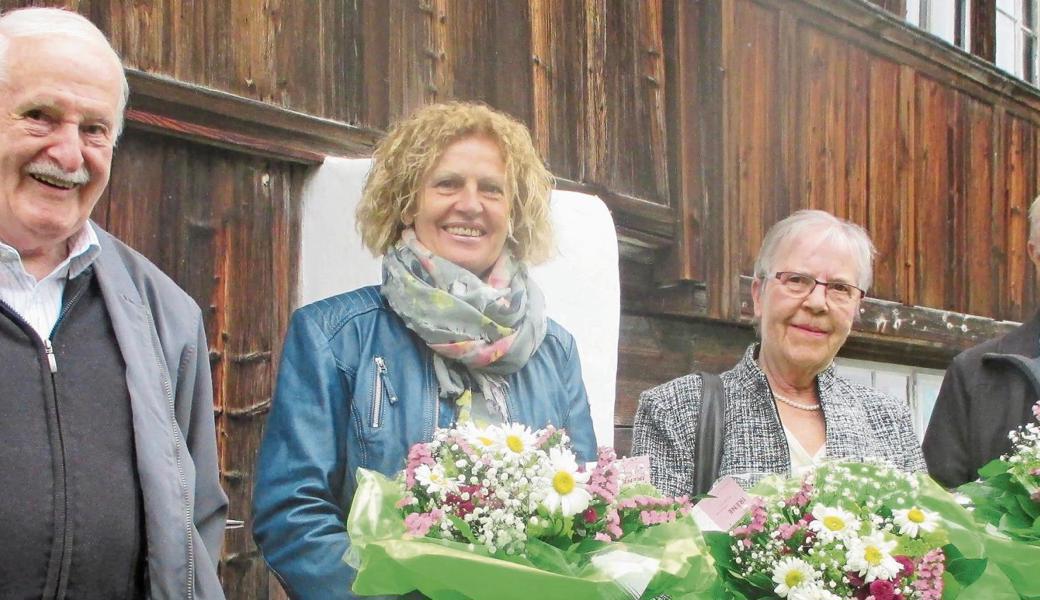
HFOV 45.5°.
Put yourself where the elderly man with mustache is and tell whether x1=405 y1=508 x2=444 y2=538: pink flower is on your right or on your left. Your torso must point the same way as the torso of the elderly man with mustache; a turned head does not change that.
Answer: on your left

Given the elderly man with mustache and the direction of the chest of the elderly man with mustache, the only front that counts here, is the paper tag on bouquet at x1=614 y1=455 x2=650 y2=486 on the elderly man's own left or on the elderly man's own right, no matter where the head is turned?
on the elderly man's own left

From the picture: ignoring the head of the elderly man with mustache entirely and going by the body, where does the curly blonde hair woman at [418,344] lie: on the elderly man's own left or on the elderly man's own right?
on the elderly man's own left

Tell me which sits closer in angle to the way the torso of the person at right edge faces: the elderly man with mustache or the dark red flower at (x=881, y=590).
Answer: the dark red flower

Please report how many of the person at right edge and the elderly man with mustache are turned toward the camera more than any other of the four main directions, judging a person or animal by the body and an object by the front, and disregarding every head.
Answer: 2

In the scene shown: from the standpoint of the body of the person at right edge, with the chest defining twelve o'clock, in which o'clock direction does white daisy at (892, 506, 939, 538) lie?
The white daisy is roughly at 12 o'clock from the person at right edge.

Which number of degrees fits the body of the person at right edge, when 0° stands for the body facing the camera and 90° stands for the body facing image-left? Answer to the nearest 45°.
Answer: approximately 0°

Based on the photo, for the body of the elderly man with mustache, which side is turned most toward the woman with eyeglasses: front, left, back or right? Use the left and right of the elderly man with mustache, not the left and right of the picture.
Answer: left

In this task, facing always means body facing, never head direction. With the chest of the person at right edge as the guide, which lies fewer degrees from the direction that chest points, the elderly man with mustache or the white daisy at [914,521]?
the white daisy

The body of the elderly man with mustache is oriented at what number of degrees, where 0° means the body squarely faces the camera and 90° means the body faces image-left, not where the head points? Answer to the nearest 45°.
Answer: approximately 0°
